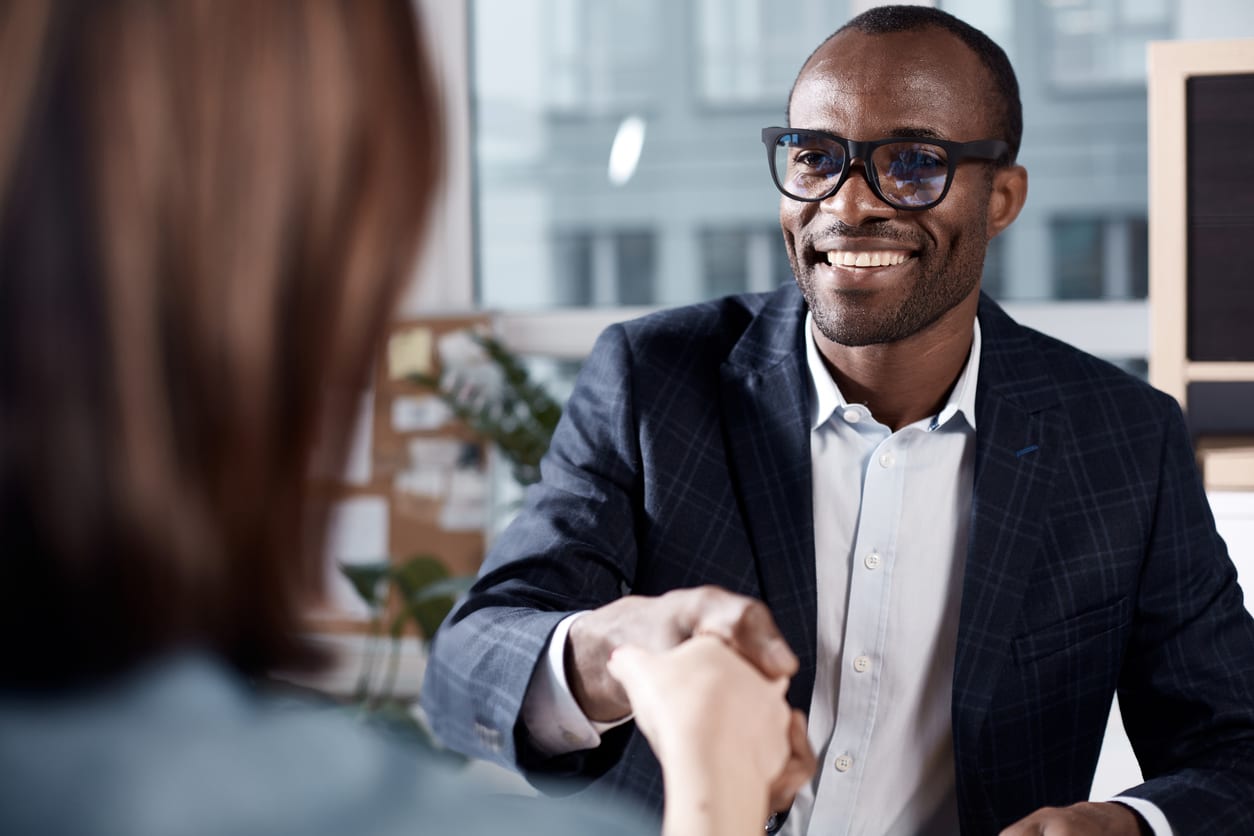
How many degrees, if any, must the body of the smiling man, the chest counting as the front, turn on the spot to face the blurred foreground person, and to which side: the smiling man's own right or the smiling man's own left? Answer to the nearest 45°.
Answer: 0° — they already face them

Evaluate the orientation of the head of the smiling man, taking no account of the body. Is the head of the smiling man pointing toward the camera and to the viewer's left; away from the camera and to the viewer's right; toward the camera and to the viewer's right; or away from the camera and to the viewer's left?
toward the camera and to the viewer's left

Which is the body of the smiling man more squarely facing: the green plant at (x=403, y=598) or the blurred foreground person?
the blurred foreground person

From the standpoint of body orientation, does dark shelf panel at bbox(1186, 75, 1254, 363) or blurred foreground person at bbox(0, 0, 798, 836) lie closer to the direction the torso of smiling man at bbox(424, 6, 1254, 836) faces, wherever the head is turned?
the blurred foreground person

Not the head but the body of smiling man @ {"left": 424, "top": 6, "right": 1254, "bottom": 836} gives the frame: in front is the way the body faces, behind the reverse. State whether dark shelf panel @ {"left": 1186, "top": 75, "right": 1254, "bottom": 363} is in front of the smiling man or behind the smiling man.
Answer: behind

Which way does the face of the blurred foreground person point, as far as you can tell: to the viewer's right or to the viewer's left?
to the viewer's right

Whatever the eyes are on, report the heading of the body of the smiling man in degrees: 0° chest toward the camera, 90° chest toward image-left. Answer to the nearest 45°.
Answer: approximately 0°
